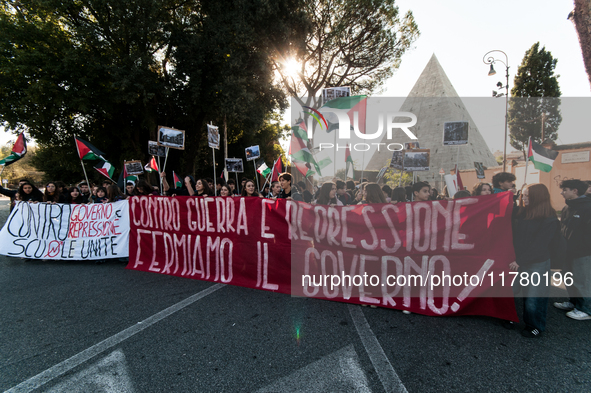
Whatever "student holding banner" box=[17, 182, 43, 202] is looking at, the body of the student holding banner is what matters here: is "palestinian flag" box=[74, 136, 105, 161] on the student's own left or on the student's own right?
on the student's own left

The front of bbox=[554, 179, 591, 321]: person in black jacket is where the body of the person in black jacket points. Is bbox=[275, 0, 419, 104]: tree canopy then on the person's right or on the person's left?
on the person's right

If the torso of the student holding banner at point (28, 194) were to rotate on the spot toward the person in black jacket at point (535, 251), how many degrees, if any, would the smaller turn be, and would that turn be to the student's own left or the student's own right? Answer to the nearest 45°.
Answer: approximately 45° to the student's own left

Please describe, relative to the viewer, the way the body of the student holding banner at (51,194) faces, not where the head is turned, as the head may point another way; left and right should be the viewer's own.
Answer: facing the viewer

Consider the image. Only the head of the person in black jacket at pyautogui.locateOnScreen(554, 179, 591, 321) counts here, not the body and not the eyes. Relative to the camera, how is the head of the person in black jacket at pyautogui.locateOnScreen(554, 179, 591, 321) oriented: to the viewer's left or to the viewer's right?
to the viewer's left

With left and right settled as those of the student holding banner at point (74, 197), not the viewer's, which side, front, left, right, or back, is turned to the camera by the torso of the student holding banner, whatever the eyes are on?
front

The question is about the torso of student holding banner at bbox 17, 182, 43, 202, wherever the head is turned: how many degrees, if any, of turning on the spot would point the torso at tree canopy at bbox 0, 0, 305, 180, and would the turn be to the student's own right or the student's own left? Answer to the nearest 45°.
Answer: approximately 135° to the student's own left
